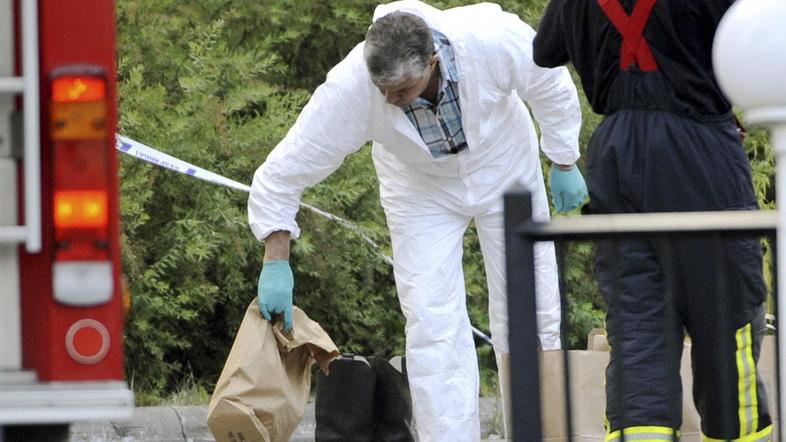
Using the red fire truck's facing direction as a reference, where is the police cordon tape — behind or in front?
in front

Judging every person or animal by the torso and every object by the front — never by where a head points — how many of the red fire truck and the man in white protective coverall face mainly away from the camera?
1

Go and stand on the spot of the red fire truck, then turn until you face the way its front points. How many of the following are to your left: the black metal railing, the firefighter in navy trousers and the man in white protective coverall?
0

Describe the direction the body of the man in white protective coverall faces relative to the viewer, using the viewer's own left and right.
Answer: facing the viewer and to the left of the viewer

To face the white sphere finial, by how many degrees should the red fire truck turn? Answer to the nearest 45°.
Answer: approximately 135° to its right

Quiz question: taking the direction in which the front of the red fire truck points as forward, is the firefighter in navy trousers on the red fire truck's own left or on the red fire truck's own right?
on the red fire truck's own right

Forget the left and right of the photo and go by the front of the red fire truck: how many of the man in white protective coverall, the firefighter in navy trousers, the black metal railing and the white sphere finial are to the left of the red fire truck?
0

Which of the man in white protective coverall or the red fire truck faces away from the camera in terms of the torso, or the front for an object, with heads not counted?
the red fire truck

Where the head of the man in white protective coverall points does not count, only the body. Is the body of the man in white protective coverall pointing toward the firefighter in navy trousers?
no

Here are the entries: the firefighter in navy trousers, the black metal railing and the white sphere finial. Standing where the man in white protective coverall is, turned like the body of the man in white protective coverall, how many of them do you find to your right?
0

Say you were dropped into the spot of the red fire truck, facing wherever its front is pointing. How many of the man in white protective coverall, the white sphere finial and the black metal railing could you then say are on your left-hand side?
0

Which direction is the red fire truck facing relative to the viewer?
away from the camera

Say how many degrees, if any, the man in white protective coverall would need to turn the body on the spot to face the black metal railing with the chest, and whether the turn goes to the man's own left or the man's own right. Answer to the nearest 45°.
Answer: approximately 45° to the man's own left
